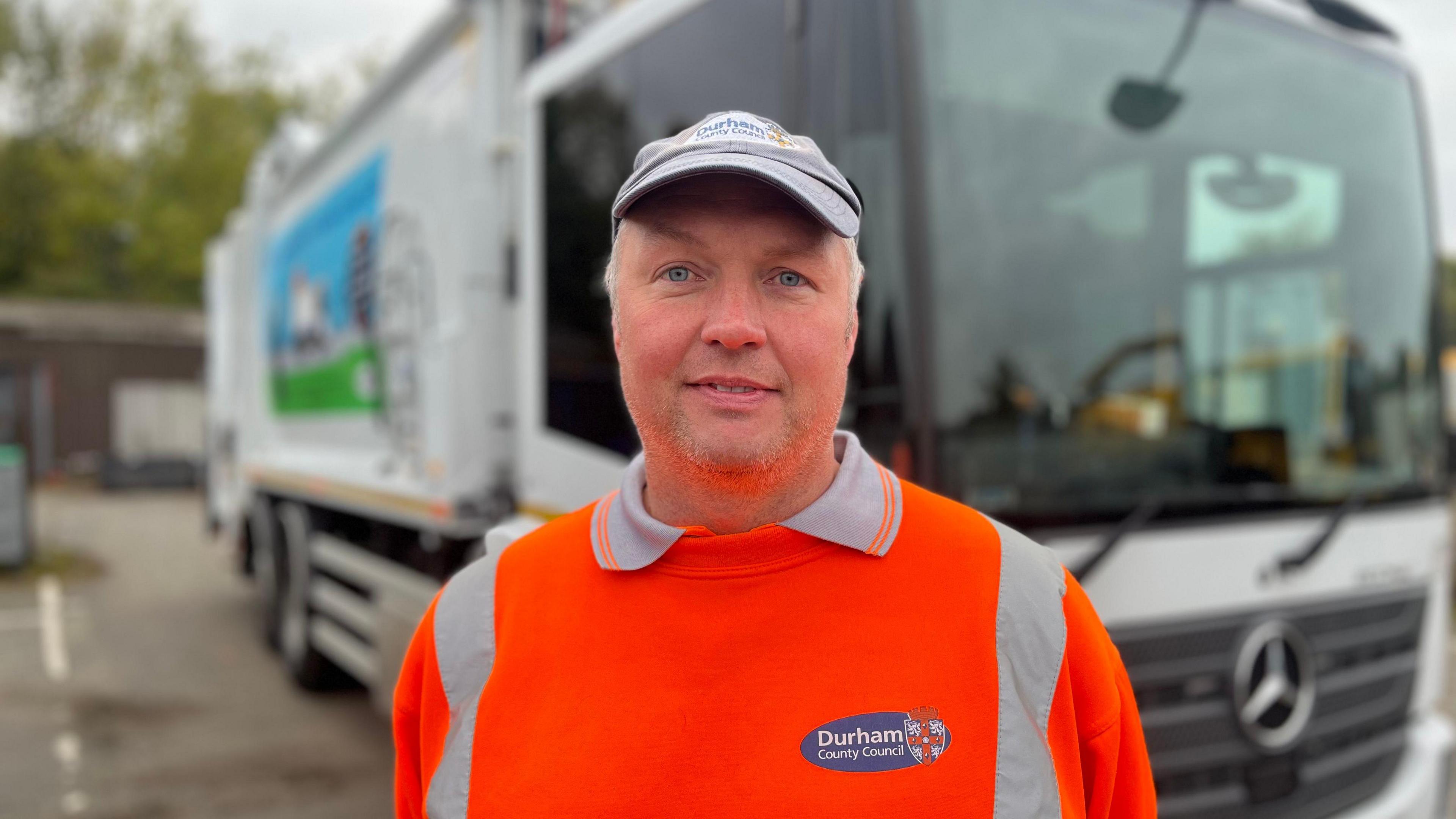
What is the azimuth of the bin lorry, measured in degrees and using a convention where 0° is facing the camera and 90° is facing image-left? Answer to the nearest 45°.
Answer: approximately 315°

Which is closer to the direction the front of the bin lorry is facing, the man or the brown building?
the man

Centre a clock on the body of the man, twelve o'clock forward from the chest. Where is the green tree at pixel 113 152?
The green tree is roughly at 5 o'clock from the man.

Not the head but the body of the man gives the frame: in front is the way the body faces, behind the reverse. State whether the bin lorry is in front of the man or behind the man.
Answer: behind

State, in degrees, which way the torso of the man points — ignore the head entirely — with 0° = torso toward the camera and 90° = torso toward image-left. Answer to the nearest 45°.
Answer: approximately 0°

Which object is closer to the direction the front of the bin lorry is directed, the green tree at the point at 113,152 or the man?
the man

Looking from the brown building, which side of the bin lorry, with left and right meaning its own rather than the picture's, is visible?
back

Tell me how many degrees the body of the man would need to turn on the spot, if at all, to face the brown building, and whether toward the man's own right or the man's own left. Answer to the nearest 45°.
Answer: approximately 135° to the man's own right
